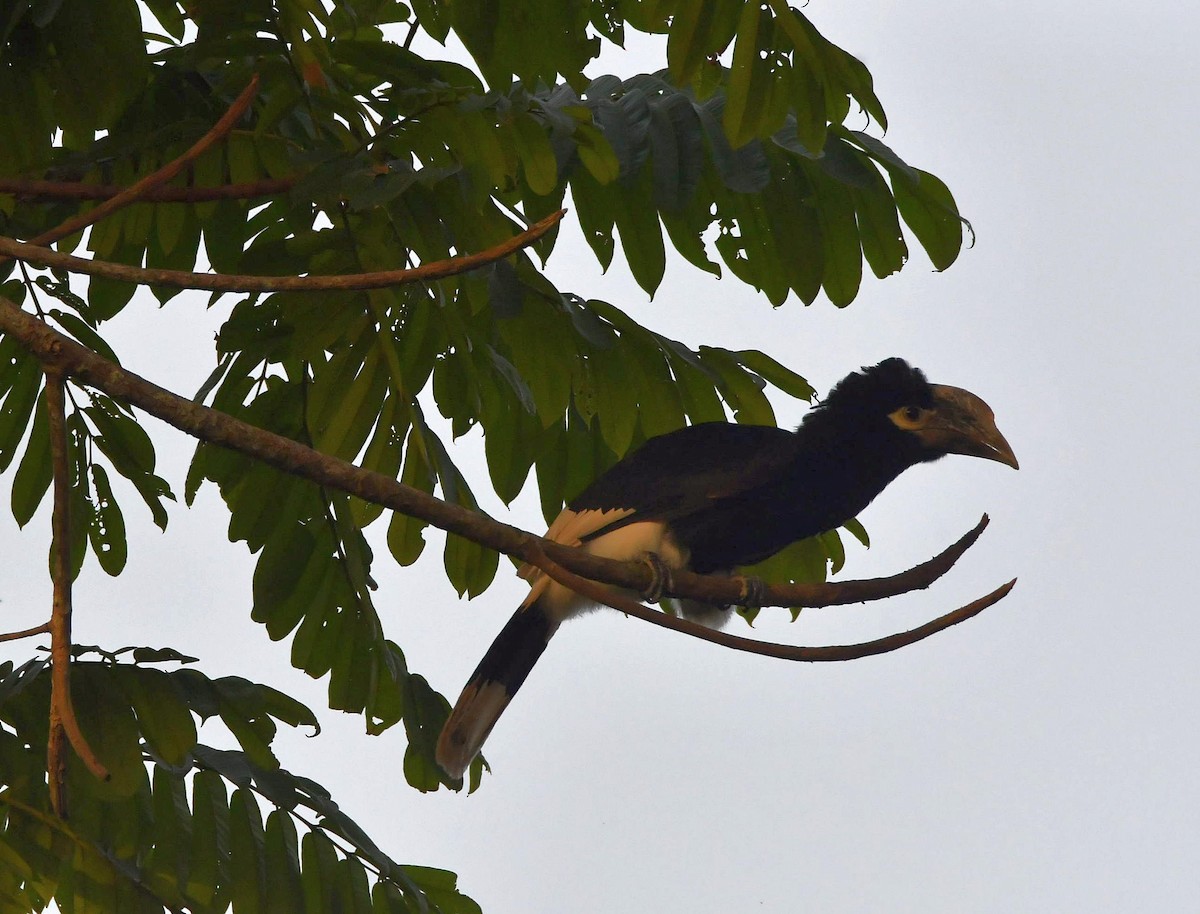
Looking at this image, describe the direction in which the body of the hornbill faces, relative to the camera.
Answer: to the viewer's right

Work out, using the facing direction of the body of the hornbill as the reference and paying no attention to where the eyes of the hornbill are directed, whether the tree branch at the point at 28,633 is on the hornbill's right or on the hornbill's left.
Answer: on the hornbill's right
